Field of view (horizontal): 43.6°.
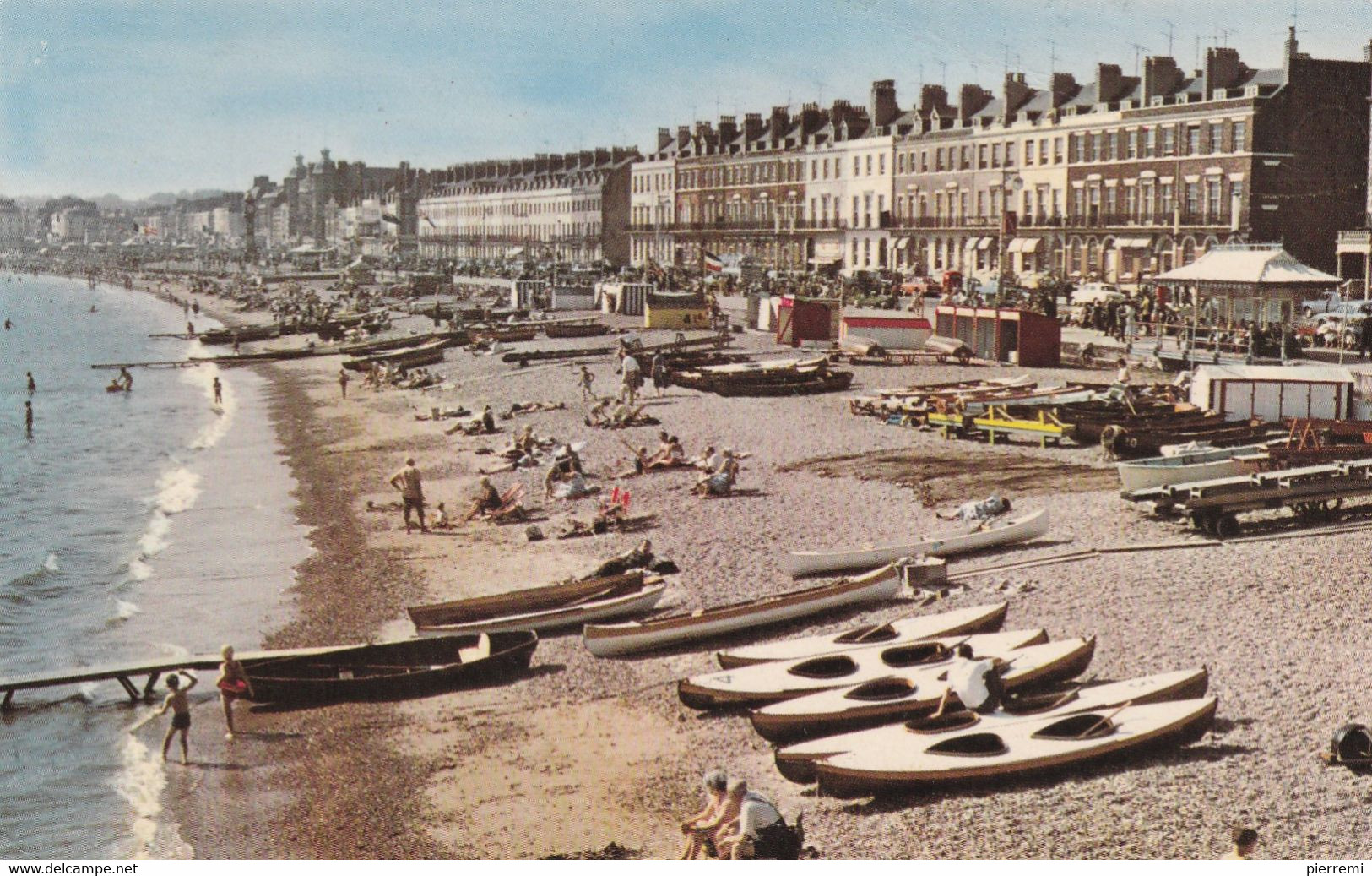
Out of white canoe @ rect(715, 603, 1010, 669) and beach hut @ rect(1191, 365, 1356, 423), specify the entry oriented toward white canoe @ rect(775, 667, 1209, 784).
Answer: the beach hut

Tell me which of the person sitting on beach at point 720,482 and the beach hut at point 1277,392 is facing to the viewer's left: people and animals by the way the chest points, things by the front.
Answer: the person sitting on beach

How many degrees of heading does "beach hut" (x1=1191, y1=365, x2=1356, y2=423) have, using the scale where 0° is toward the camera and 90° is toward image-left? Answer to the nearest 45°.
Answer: approximately 0°

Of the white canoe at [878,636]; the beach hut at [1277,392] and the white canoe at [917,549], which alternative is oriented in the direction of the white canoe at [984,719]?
the beach hut

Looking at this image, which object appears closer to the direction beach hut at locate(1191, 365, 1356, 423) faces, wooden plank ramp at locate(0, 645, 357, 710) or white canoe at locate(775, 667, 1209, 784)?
the white canoe
